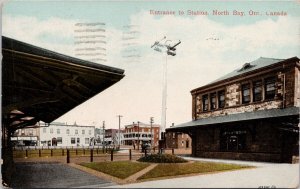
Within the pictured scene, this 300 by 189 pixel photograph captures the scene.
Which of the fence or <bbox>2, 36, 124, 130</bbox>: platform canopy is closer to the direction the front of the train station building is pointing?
the platform canopy

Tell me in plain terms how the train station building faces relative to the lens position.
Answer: facing the viewer and to the left of the viewer

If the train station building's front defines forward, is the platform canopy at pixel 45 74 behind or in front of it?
in front
